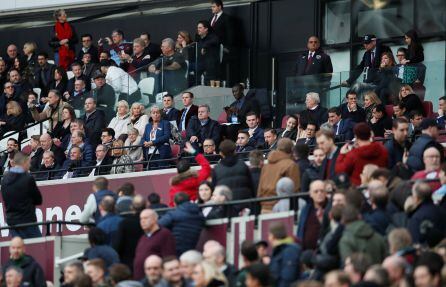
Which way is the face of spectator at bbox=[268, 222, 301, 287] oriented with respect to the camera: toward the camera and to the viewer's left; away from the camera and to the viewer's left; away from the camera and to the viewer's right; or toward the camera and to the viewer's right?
away from the camera and to the viewer's left

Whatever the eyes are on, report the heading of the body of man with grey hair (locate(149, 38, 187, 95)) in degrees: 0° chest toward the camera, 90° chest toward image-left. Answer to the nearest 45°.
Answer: approximately 45°

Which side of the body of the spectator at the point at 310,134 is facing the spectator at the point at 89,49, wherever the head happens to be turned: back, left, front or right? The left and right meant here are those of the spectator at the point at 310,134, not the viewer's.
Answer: right

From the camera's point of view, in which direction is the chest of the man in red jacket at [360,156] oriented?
away from the camera

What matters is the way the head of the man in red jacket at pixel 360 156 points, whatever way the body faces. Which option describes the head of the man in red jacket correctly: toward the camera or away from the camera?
away from the camera

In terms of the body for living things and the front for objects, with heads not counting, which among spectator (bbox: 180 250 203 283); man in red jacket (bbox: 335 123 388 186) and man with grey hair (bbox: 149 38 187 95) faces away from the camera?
the man in red jacket

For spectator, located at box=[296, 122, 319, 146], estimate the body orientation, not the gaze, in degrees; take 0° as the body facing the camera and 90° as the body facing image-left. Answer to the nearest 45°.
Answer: approximately 45°

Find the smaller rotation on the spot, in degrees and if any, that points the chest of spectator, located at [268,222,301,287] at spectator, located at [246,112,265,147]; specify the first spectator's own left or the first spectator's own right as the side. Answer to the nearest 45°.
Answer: approximately 45° to the first spectator's own right

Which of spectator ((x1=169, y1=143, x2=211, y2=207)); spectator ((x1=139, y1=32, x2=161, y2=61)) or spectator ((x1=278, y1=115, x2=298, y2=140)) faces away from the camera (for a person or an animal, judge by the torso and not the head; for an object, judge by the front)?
spectator ((x1=169, y1=143, x2=211, y2=207))

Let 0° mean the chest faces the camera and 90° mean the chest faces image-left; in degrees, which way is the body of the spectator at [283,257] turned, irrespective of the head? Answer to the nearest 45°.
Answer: approximately 135°

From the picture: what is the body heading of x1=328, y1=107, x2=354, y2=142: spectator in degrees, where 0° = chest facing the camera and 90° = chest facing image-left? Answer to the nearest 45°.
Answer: approximately 45°

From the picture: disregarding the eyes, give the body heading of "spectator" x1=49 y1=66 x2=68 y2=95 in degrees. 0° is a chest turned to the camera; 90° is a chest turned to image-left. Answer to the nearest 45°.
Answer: approximately 45°

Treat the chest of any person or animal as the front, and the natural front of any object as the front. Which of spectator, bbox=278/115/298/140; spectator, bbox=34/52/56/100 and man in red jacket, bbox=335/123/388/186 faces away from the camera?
the man in red jacket
